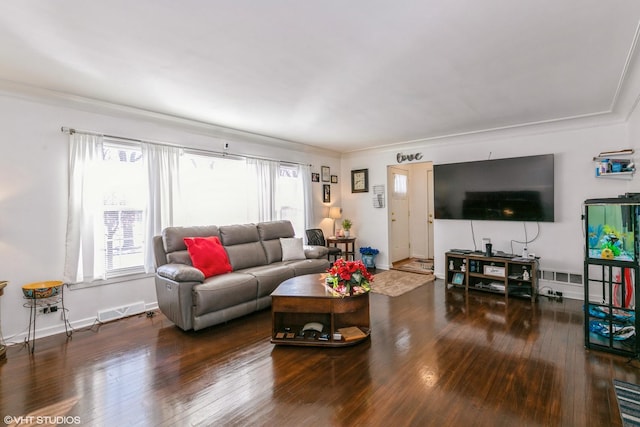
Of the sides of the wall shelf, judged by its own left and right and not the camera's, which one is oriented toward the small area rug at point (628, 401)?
front

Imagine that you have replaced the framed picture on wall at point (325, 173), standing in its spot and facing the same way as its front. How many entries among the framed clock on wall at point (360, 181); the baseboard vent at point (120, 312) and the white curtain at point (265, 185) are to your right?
2

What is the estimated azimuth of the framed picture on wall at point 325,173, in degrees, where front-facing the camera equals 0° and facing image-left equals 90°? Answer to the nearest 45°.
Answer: approximately 315°

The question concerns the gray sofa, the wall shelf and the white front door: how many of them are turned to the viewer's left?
0

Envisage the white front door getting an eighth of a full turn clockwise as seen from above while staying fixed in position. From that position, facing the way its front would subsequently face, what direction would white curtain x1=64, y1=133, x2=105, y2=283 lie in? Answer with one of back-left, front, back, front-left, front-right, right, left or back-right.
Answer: front-right

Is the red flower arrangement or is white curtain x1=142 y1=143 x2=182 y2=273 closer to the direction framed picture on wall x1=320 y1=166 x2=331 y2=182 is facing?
the red flower arrangement

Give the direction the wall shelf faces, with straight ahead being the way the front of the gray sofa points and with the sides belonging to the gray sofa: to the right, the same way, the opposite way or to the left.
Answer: to the right

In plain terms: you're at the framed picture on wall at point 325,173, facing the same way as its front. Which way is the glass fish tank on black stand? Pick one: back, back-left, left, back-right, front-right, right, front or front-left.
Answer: front

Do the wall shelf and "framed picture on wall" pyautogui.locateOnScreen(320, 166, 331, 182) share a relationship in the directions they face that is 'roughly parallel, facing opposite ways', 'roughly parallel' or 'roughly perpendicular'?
roughly perpendicular

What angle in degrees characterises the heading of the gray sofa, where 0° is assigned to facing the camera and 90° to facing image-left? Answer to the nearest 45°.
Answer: approximately 315°

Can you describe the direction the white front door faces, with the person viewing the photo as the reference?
facing the viewer and to the right of the viewer

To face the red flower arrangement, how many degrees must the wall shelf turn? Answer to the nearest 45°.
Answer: approximately 45° to its right

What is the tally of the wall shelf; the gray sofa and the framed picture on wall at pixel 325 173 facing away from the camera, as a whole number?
0

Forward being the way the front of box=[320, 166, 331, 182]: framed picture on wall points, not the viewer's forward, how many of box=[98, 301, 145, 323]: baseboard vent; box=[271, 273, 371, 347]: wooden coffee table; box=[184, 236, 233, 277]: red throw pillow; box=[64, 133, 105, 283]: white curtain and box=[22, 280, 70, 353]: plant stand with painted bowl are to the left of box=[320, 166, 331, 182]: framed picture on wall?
0

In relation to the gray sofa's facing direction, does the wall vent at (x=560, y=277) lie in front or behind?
in front

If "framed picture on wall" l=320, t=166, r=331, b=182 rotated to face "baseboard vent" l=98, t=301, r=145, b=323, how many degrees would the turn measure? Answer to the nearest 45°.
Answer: approximately 90° to its right

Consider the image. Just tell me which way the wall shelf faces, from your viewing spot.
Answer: facing the viewer
